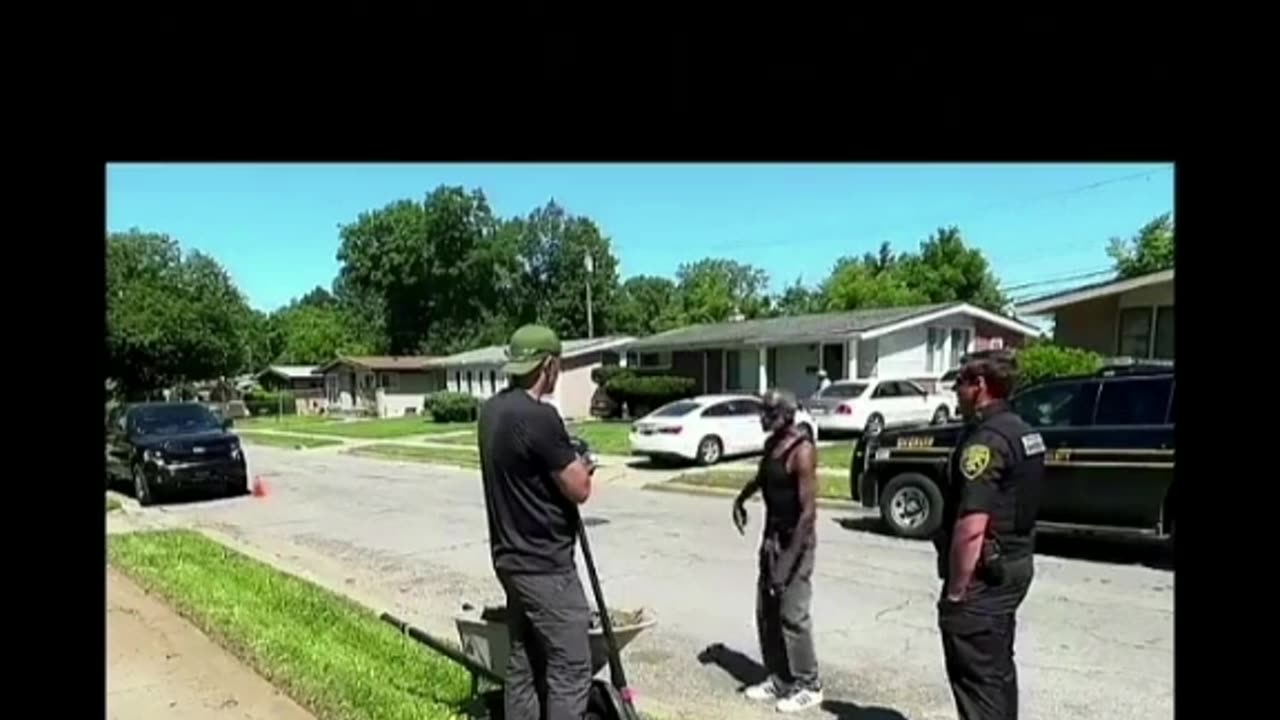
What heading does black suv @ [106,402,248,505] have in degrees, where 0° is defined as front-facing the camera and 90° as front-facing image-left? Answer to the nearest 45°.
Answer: approximately 315°

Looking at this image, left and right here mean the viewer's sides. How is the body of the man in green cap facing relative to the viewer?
facing away from the viewer and to the right of the viewer

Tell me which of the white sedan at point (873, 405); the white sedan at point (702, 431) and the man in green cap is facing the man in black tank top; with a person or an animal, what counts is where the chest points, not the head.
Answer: the man in green cap

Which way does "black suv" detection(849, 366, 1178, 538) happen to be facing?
to the viewer's left

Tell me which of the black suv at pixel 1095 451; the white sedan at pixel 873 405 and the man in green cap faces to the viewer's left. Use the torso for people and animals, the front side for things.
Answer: the black suv

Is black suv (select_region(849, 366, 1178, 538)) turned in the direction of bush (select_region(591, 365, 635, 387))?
no

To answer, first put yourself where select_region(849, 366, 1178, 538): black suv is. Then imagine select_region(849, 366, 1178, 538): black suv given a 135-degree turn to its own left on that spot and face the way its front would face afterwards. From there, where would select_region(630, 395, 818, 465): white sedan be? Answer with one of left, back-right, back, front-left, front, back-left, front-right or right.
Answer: back

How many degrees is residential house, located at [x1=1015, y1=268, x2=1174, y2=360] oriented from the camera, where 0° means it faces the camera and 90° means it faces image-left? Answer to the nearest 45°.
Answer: approximately 45°

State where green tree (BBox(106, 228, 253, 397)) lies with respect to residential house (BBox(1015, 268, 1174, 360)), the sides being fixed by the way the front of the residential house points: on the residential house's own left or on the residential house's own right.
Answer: on the residential house's own right

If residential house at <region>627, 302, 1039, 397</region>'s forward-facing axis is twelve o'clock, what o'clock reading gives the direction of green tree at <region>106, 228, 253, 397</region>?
The green tree is roughly at 2 o'clock from the residential house.

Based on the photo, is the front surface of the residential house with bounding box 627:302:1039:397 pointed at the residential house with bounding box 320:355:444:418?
no

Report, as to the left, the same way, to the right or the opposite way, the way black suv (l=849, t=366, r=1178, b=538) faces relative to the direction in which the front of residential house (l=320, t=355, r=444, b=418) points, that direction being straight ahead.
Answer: to the right

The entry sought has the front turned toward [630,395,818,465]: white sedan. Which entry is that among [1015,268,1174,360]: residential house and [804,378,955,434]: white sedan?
the residential house

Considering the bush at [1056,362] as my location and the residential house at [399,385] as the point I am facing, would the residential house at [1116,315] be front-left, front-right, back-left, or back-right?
back-right

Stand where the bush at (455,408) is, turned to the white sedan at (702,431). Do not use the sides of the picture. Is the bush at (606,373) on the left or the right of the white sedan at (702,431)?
left

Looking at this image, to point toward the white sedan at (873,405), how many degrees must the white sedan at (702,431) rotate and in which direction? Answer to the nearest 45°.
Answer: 0° — it already faces it

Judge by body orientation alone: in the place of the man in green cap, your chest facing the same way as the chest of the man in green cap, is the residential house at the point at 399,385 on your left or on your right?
on your left

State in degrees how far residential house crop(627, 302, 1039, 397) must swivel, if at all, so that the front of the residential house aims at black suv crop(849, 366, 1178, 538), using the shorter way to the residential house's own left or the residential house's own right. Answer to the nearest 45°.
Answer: approximately 45° to the residential house's own left

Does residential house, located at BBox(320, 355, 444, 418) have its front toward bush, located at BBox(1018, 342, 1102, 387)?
no
